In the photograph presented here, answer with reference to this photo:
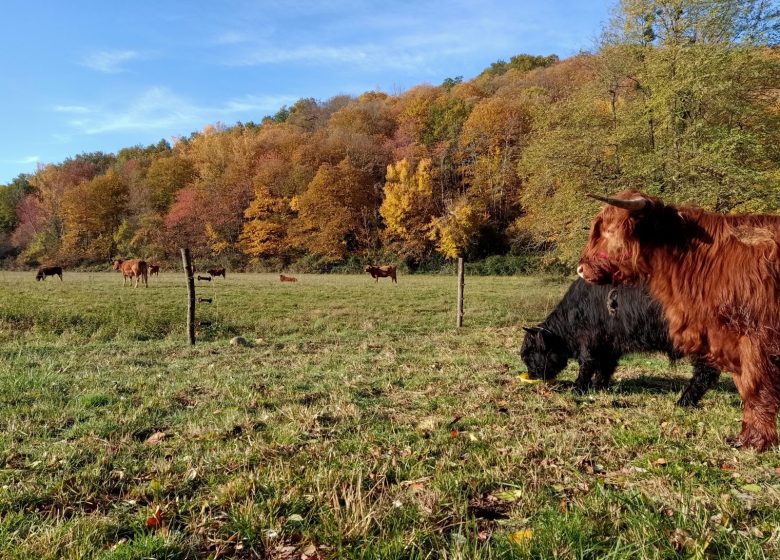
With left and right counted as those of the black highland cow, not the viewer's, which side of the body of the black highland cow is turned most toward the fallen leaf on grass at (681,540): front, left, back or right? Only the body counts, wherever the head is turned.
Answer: left

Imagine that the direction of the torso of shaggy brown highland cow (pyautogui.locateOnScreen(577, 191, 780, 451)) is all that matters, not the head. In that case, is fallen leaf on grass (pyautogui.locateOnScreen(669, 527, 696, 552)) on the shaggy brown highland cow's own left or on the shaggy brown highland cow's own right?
on the shaggy brown highland cow's own left

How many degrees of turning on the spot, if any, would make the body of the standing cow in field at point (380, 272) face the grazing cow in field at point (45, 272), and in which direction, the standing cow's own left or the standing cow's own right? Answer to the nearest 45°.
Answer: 0° — it already faces it

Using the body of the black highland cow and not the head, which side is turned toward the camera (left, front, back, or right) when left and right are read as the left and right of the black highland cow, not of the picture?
left

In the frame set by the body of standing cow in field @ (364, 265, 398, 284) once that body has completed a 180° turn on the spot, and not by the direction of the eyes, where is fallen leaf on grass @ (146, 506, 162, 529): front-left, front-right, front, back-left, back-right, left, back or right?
right

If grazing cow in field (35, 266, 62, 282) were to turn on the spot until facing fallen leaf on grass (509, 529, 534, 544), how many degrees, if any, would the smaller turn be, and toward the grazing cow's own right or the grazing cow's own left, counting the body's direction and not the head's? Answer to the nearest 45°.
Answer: approximately 90° to the grazing cow's own left

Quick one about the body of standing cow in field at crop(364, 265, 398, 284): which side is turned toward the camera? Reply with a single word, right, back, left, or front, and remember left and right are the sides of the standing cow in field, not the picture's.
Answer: left

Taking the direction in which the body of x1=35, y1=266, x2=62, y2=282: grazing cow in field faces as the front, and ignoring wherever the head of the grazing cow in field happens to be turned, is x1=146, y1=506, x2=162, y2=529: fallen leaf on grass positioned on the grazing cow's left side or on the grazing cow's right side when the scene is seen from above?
on the grazing cow's left side

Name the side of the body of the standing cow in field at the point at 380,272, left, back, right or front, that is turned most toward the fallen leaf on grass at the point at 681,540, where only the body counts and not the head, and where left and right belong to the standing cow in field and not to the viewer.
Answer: left

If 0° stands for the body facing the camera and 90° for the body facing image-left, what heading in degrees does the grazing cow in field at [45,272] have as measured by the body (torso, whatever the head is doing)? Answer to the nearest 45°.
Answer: approximately 90°

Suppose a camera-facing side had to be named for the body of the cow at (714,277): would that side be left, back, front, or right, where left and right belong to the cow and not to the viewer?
left
